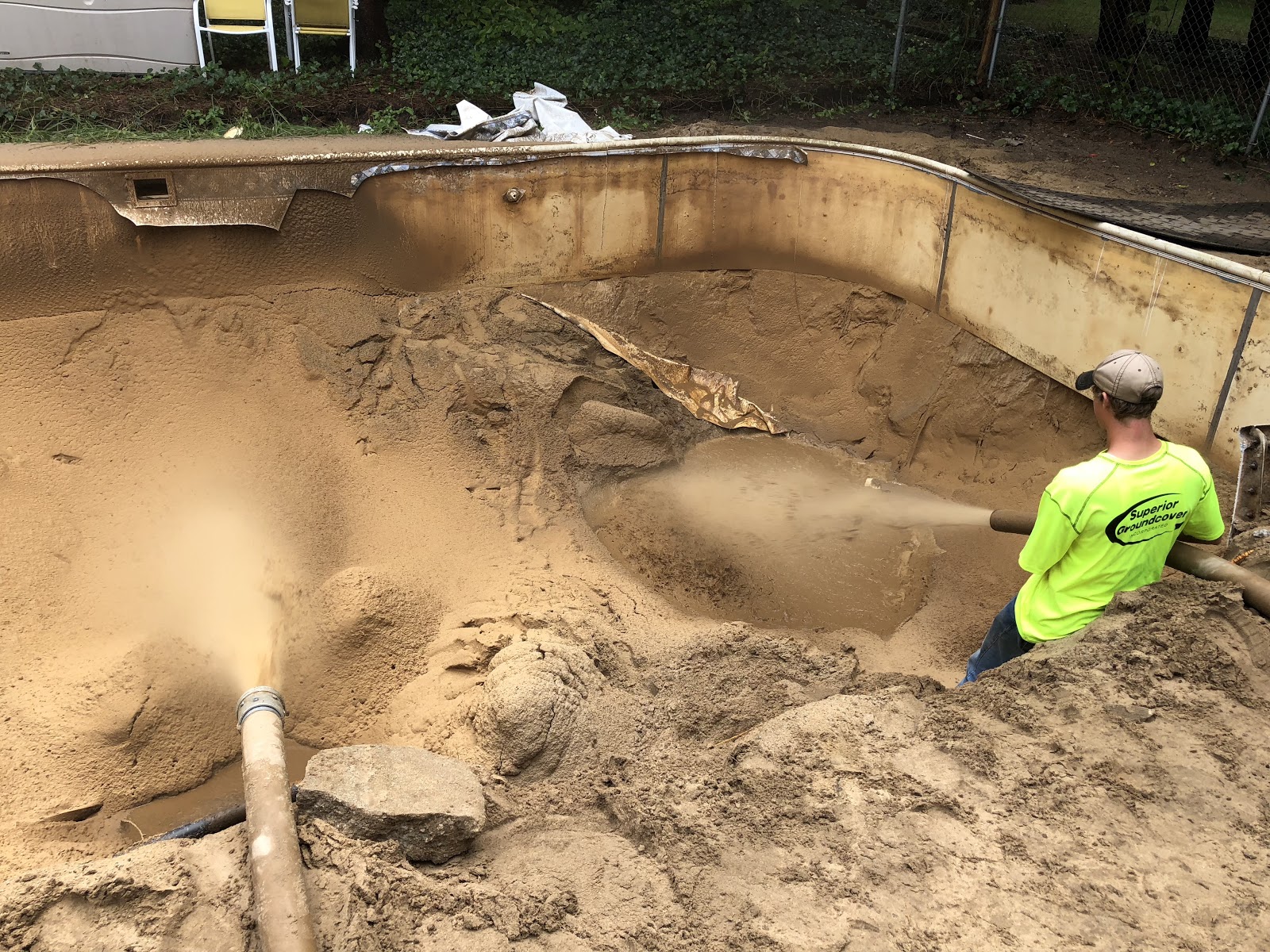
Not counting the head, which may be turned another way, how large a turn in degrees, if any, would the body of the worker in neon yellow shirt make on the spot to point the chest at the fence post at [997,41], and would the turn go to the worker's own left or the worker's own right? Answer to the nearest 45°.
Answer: approximately 45° to the worker's own right

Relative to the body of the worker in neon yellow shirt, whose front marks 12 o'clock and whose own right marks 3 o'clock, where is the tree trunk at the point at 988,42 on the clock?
The tree trunk is roughly at 1 o'clock from the worker in neon yellow shirt.

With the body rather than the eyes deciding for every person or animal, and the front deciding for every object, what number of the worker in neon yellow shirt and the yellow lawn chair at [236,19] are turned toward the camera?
1

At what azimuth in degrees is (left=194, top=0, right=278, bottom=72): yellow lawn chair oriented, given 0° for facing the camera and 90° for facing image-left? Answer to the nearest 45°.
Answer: approximately 0°

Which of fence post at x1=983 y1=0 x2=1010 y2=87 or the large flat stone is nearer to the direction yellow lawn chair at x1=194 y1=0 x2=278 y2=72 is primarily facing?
the large flat stone

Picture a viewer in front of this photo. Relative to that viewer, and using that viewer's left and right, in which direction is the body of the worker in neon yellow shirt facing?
facing away from the viewer and to the left of the viewer

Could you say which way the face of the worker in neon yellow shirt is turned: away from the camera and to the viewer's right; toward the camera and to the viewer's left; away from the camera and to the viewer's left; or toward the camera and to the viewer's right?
away from the camera and to the viewer's left

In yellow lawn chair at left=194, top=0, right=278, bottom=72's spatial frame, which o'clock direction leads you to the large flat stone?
The large flat stone is roughly at 12 o'clock from the yellow lawn chair.

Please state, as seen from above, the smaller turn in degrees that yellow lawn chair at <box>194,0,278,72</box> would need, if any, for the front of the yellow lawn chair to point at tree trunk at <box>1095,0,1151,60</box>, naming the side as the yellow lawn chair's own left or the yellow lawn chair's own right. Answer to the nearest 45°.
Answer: approximately 90° to the yellow lawn chair's own left

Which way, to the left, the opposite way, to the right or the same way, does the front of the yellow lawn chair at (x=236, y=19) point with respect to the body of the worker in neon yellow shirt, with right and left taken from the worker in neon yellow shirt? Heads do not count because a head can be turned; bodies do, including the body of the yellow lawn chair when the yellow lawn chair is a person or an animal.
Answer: the opposite way

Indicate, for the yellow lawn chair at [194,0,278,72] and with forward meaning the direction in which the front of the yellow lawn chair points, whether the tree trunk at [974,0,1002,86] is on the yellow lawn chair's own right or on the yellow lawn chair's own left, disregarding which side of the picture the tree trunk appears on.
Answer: on the yellow lawn chair's own left

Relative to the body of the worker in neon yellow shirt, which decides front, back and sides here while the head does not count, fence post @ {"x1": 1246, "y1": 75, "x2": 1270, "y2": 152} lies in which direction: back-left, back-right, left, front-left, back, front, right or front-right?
front-right

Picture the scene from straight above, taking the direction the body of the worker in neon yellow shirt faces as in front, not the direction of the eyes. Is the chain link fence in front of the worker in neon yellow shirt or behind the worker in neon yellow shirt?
in front

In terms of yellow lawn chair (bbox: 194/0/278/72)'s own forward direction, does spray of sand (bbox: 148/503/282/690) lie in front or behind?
in front
